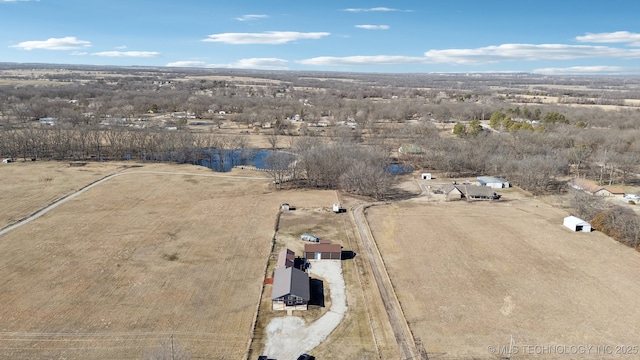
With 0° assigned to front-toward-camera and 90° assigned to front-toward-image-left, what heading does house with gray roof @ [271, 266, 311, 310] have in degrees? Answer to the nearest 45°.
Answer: approximately 0°

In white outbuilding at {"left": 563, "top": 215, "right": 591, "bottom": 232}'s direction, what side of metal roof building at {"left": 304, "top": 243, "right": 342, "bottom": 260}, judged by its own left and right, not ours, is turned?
left

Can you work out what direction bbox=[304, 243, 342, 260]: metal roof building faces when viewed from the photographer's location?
facing the viewer

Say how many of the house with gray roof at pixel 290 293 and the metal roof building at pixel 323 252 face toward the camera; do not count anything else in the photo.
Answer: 2

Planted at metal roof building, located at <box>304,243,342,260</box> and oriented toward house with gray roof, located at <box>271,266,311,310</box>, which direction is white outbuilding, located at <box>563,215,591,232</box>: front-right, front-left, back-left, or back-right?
back-left

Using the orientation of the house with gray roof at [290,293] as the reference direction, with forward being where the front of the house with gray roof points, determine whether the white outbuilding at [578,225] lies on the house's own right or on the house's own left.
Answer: on the house's own left

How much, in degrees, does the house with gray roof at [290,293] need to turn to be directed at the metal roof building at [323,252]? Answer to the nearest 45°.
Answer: approximately 180°

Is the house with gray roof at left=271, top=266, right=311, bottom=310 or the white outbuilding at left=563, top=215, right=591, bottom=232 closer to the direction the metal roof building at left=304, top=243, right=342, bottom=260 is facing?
the house with gray roof

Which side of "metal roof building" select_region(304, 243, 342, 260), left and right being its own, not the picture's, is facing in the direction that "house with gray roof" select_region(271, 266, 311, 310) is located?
front
